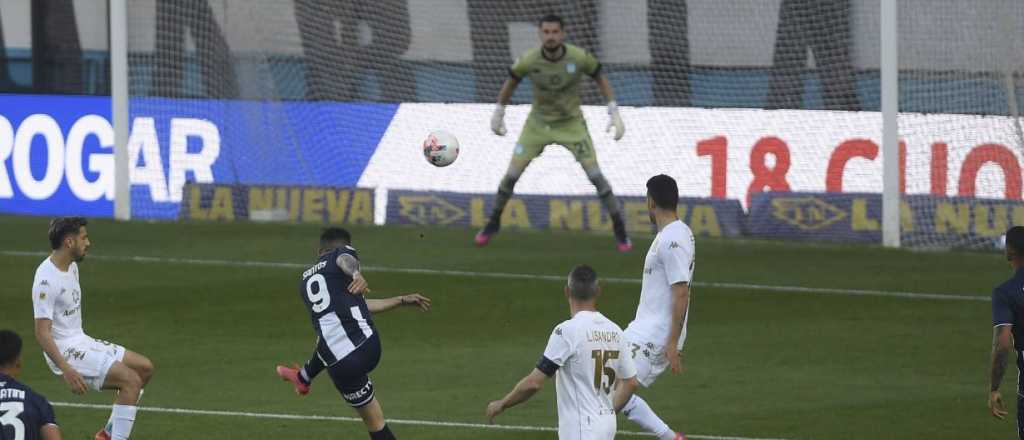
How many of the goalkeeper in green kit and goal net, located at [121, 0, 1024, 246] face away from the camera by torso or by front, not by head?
0

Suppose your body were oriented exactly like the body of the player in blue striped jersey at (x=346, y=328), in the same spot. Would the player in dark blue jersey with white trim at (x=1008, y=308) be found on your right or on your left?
on your right

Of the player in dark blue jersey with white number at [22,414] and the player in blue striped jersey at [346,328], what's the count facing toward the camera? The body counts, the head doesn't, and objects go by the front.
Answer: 0

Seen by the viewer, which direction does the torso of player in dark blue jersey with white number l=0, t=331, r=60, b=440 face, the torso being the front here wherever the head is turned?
away from the camera

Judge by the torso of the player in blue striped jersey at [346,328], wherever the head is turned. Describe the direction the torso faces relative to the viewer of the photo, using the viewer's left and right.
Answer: facing away from the viewer and to the right of the viewer

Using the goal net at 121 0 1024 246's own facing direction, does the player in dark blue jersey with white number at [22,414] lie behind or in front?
in front

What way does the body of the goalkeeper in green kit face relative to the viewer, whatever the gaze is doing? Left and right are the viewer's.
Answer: facing the viewer

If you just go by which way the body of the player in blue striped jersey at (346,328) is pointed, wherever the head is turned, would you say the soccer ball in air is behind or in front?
in front

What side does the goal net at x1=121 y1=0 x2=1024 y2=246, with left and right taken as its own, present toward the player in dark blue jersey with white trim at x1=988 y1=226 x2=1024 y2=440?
front

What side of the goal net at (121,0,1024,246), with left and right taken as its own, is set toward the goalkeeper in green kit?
front
